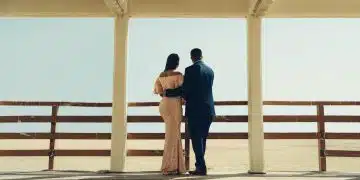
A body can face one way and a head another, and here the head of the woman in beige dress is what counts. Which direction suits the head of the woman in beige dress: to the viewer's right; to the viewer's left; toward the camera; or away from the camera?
away from the camera

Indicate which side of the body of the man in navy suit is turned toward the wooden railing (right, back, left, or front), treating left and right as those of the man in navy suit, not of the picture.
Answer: front

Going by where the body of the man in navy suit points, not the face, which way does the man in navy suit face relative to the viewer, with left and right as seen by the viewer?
facing away from the viewer and to the left of the viewer

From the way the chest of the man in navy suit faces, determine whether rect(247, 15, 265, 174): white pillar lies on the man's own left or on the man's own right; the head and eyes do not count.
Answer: on the man's own right

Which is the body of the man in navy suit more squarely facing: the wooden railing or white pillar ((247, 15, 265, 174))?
the wooden railing
